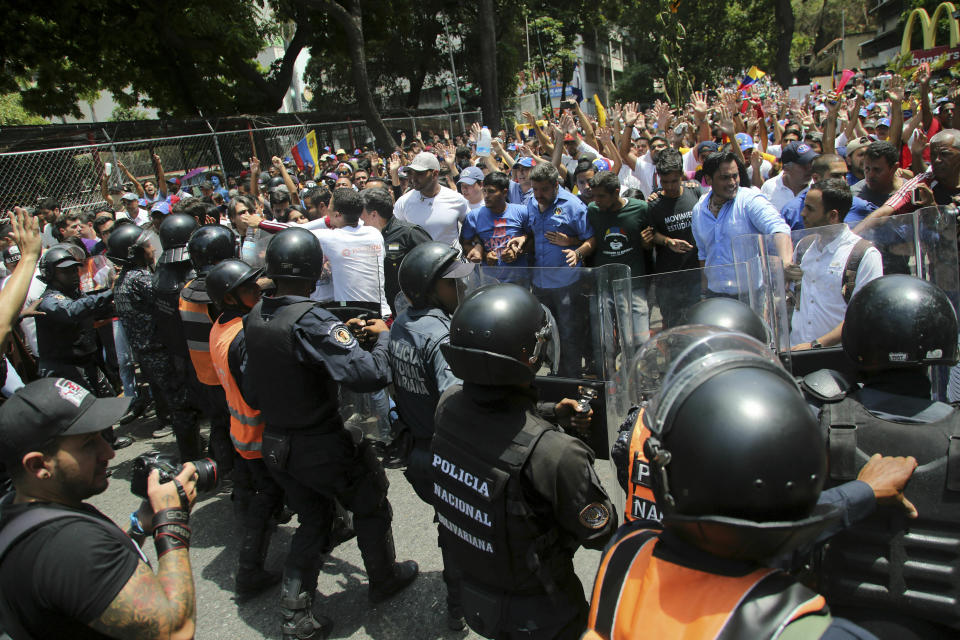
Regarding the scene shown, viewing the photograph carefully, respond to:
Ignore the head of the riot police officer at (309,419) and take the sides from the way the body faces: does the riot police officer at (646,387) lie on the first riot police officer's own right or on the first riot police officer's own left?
on the first riot police officer's own right

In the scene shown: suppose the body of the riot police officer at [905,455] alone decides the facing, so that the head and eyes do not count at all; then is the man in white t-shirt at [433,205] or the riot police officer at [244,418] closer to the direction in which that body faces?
the man in white t-shirt

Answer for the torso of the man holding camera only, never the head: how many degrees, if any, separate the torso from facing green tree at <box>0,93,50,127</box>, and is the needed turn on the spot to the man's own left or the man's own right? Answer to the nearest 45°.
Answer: approximately 90° to the man's own left

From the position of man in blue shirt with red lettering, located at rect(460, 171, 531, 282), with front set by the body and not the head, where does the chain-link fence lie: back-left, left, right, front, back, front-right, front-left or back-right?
back-right

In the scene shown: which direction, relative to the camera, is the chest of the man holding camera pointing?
to the viewer's right

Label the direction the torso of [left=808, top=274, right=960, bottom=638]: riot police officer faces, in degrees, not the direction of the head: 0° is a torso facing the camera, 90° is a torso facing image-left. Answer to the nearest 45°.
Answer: approximately 180°

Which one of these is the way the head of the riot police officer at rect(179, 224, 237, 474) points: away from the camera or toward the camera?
away from the camera

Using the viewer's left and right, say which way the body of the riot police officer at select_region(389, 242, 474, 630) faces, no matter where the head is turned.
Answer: facing away from the viewer and to the right of the viewer

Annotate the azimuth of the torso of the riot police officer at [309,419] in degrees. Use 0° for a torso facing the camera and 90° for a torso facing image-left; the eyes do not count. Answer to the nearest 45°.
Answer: approximately 225°
